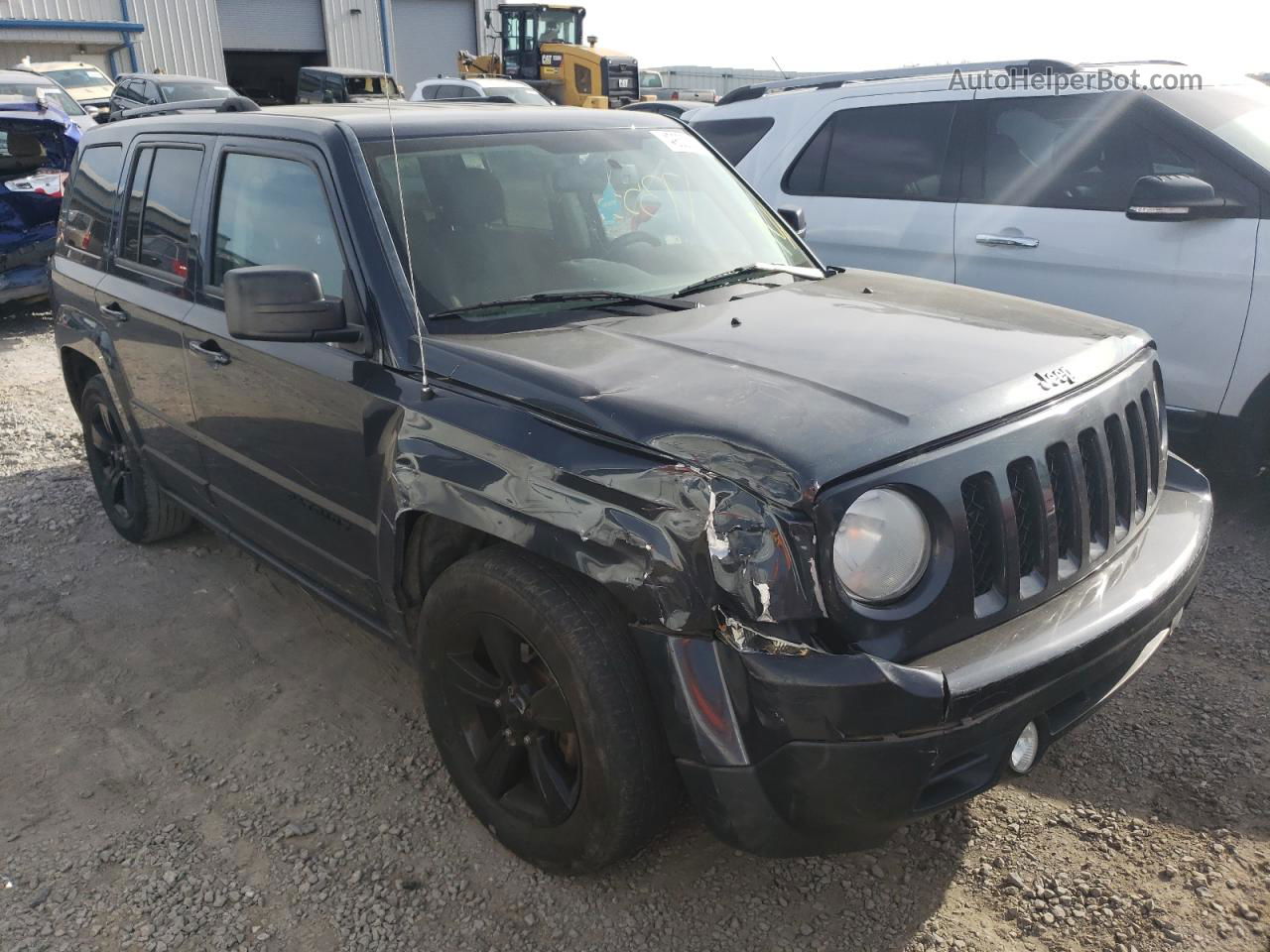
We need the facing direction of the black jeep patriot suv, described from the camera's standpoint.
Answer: facing the viewer and to the right of the viewer

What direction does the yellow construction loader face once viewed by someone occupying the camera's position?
facing away from the viewer and to the left of the viewer

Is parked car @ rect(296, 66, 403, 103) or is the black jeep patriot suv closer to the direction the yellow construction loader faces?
the parked car

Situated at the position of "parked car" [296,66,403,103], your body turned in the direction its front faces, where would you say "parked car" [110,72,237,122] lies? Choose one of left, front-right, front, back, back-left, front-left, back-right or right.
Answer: right

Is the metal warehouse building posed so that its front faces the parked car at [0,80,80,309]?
yes

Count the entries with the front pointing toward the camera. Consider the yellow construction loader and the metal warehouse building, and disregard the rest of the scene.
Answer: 1

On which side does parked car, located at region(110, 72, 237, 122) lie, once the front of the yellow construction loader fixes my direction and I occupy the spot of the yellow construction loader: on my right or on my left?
on my left

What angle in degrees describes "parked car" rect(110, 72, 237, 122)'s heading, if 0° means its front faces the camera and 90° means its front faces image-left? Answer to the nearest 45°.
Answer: approximately 315°

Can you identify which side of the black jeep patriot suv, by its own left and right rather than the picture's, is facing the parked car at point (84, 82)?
back

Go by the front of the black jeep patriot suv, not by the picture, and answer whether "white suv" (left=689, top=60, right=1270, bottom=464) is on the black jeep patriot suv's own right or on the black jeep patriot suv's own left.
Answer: on the black jeep patriot suv's own left

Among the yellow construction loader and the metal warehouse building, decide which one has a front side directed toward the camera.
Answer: the metal warehouse building

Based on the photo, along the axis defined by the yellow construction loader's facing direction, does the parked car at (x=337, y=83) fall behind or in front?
in front

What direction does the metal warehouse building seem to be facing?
toward the camera

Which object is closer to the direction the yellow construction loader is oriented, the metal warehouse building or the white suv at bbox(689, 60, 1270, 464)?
the metal warehouse building
